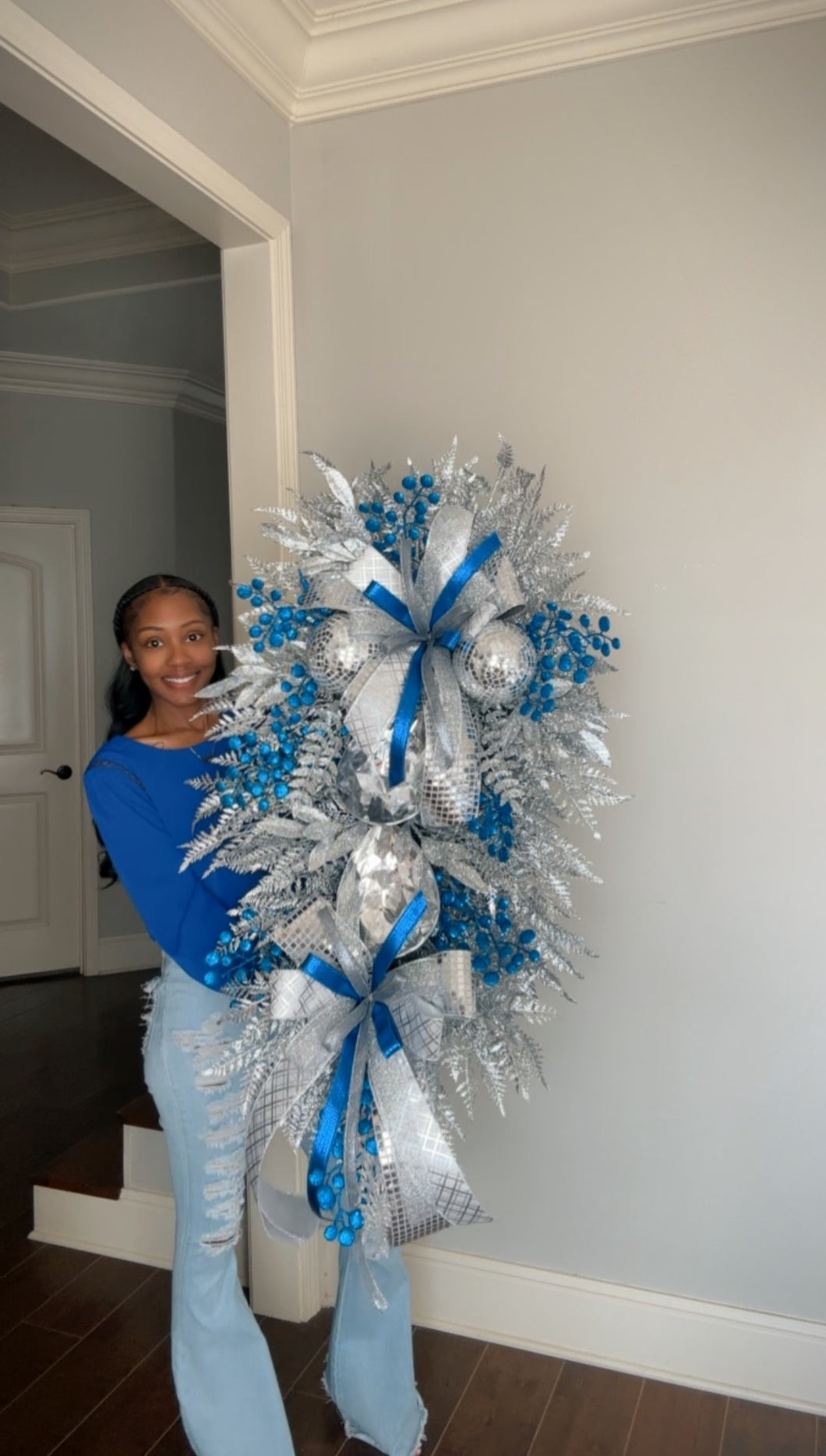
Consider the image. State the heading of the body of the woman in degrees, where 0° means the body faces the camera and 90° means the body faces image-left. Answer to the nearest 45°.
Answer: approximately 315°

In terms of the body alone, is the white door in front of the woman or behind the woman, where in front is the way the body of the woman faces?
behind
